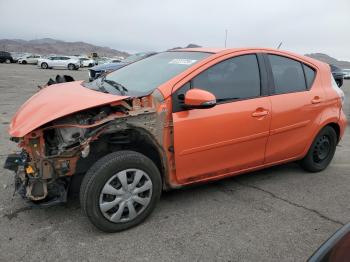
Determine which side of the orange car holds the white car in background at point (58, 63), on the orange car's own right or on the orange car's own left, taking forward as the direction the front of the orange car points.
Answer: on the orange car's own right

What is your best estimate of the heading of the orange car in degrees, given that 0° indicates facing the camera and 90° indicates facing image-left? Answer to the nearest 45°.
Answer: approximately 45°
